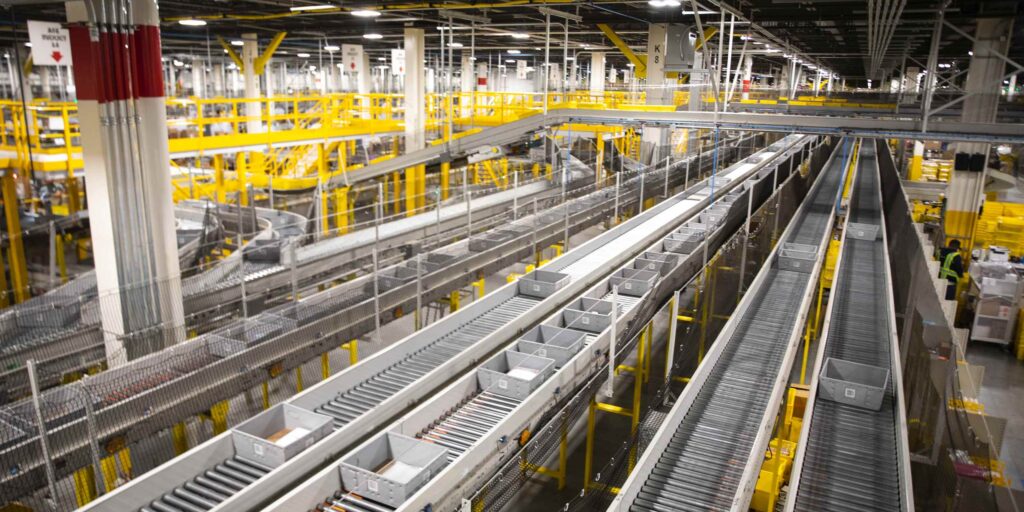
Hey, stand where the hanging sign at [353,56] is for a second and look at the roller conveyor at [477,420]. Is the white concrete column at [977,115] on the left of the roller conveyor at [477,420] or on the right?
left

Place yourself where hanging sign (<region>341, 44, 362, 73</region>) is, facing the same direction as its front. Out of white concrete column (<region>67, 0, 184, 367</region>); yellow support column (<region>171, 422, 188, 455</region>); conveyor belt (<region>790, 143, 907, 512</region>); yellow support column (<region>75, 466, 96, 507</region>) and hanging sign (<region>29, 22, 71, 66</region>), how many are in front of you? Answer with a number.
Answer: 5

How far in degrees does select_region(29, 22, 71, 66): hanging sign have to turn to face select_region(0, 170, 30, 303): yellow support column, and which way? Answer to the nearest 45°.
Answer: approximately 180°

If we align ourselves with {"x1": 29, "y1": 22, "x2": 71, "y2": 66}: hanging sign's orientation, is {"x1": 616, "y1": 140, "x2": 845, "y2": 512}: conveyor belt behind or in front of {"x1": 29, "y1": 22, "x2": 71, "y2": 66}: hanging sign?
in front

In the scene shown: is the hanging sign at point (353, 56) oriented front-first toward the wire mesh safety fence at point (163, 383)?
yes

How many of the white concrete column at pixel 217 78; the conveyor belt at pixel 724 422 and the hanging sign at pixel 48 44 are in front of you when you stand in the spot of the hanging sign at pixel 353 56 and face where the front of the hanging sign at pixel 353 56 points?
2

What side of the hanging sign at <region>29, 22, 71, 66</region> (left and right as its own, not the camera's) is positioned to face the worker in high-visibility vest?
left

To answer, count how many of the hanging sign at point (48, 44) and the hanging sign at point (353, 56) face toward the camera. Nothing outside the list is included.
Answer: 2

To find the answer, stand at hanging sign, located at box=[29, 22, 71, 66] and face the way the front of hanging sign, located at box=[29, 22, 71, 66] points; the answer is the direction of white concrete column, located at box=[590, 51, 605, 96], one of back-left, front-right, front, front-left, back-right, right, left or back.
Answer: back-left

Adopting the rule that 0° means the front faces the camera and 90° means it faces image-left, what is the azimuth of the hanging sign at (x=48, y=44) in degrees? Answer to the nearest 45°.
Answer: approximately 0°

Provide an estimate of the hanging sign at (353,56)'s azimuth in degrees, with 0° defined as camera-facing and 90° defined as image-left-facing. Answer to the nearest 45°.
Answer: approximately 0°

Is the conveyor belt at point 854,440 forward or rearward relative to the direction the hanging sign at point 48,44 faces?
forward

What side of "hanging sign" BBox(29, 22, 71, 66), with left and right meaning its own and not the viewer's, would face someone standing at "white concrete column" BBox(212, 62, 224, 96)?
back

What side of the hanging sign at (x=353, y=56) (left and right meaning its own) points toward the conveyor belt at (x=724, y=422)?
front
